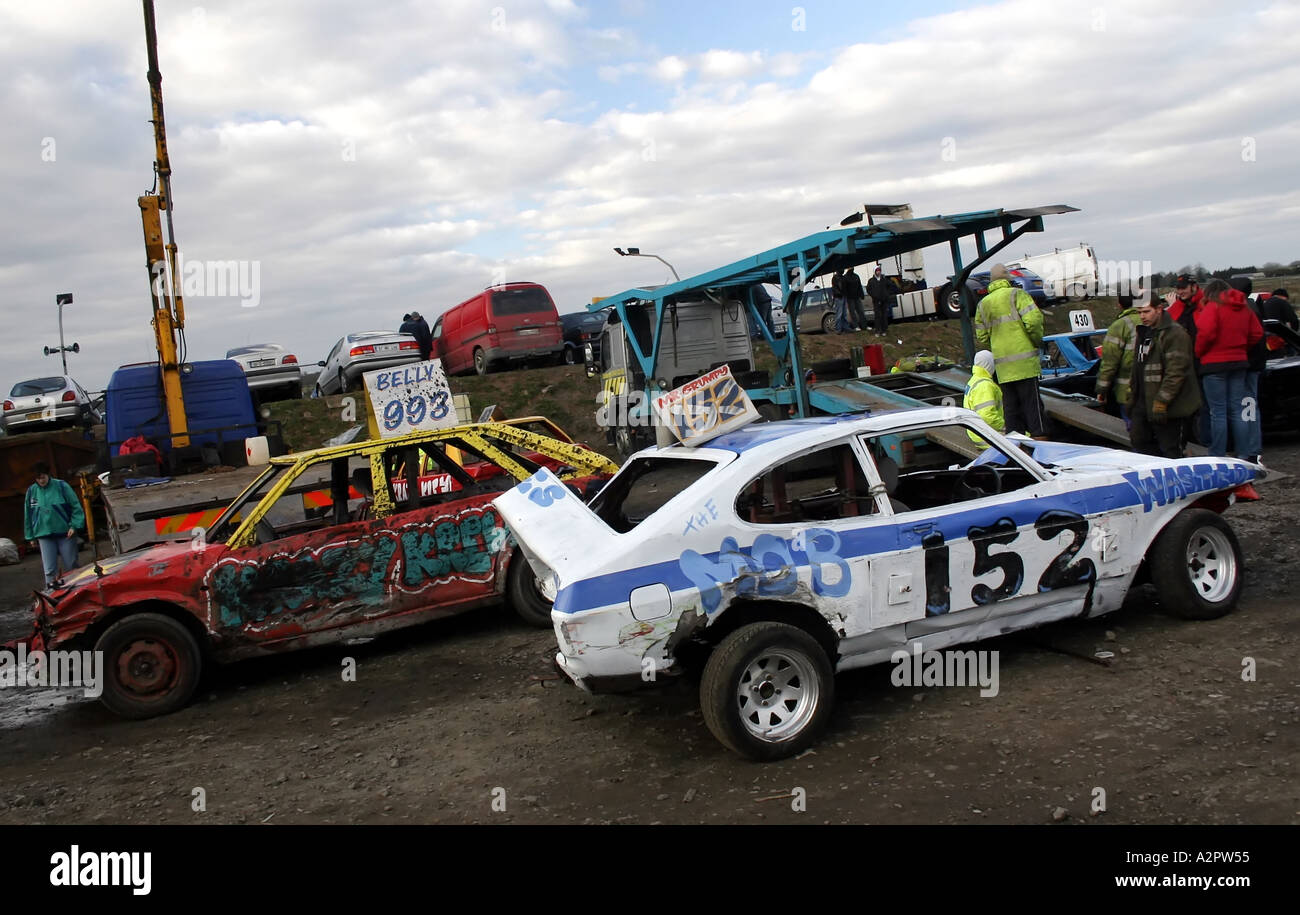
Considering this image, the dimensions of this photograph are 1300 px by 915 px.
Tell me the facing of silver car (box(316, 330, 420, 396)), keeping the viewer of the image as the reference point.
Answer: facing away from the viewer and to the left of the viewer

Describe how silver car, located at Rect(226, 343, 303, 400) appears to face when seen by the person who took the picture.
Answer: facing away from the viewer and to the left of the viewer

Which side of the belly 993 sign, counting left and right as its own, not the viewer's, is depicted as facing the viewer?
front

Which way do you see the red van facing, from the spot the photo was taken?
facing away from the viewer and to the left of the viewer

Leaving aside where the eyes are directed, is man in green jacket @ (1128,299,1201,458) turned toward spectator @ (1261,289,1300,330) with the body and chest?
no

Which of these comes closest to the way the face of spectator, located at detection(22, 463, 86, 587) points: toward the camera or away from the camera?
toward the camera

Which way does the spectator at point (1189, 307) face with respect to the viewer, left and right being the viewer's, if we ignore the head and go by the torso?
facing the viewer and to the left of the viewer

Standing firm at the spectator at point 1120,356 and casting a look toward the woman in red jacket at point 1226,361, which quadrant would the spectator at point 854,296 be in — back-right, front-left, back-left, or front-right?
back-left
